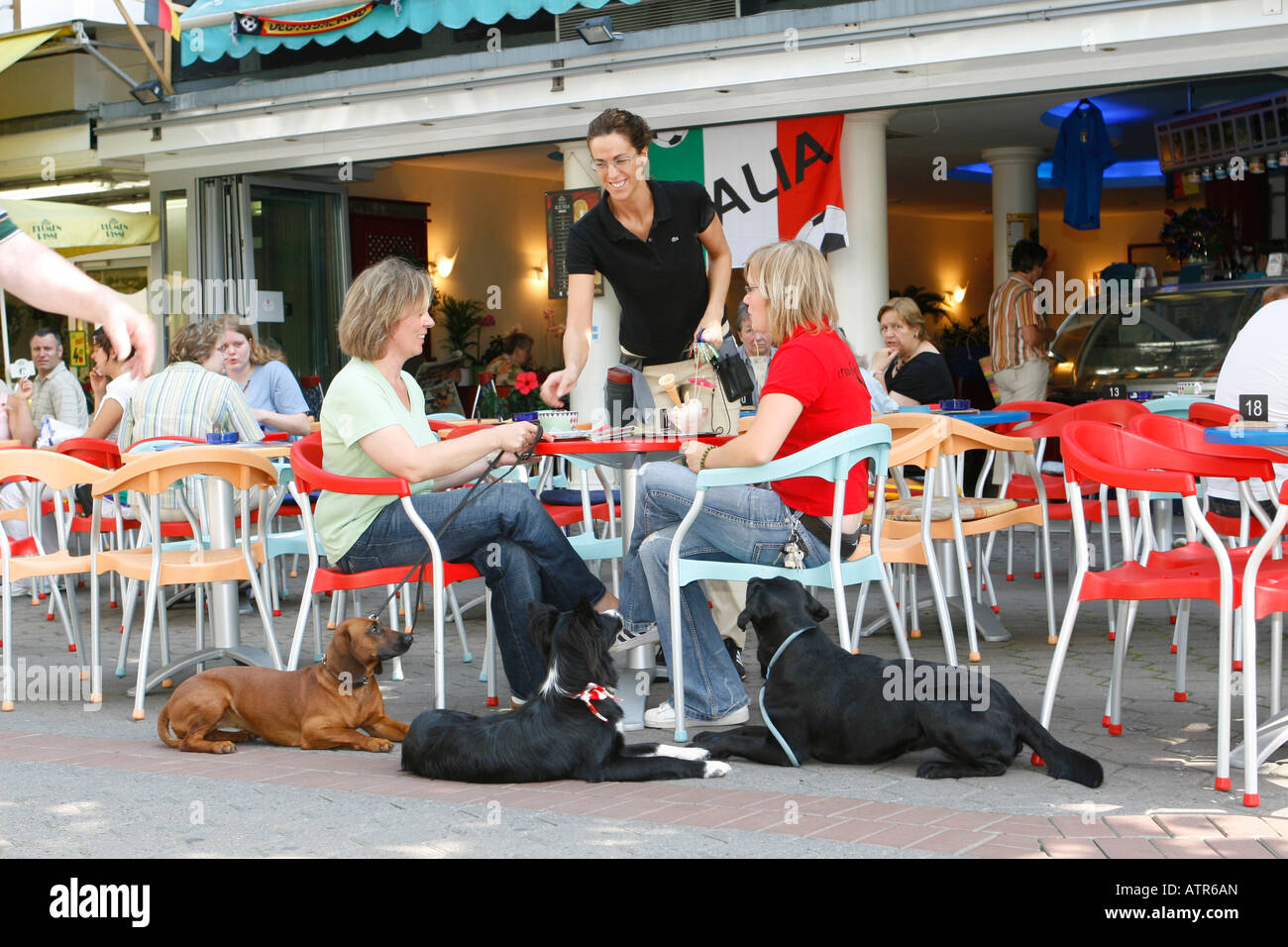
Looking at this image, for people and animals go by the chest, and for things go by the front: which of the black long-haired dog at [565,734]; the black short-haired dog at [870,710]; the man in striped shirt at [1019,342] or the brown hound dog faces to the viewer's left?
the black short-haired dog at [870,710]

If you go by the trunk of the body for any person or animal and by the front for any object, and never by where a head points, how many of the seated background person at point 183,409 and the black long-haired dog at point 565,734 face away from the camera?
1

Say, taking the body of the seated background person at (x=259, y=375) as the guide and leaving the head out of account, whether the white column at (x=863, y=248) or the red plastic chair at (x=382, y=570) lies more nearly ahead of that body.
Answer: the red plastic chair

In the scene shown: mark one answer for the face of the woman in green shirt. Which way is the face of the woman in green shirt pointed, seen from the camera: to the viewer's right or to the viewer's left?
to the viewer's right

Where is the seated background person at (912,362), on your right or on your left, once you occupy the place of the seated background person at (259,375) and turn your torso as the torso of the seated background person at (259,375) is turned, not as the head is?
on your left

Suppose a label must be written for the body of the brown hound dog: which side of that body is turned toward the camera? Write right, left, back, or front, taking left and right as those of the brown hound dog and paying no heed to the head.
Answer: right

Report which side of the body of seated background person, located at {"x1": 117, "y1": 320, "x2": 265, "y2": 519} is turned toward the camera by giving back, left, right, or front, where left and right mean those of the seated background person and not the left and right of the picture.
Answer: back

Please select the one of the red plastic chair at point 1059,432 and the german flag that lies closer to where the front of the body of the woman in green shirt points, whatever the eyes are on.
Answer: the red plastic chair

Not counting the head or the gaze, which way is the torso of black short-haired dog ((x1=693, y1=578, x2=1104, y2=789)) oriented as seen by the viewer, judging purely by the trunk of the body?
to the viewer's left
